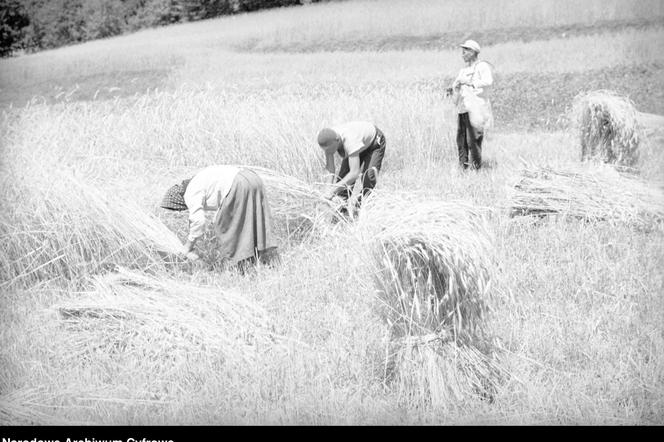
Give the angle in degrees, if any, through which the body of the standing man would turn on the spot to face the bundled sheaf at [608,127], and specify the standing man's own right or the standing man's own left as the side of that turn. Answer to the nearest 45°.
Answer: approximately 90° to the standing man's own left

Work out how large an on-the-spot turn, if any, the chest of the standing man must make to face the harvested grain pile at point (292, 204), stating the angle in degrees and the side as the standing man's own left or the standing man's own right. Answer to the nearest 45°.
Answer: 0° — they already face it

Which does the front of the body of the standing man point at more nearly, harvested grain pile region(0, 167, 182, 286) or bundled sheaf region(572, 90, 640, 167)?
the harvested grain pile

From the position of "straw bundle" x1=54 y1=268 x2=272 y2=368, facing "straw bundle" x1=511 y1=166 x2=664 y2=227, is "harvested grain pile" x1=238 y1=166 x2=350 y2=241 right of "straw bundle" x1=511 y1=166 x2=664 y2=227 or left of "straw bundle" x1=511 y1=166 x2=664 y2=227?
left

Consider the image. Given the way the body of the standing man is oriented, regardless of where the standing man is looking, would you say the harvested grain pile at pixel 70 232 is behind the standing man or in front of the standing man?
in front

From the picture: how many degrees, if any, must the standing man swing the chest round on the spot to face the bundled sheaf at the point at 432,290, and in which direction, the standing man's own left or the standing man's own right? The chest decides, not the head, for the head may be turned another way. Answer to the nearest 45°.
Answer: approximately 45° to the standing man's own left

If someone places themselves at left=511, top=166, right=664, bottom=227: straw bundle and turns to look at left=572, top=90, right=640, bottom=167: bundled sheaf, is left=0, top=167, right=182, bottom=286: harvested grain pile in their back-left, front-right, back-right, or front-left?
back-left

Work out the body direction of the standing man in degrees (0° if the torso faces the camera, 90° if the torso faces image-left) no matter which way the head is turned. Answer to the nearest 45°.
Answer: approximately 45°
